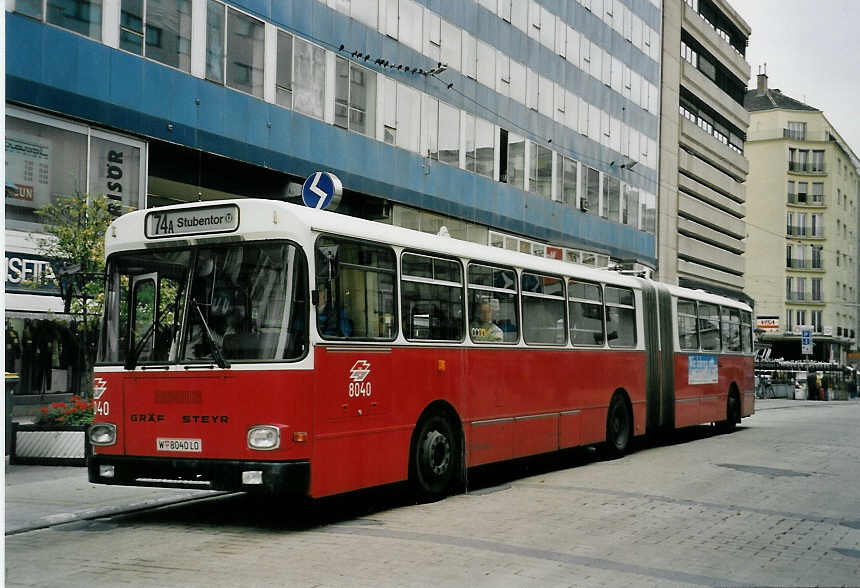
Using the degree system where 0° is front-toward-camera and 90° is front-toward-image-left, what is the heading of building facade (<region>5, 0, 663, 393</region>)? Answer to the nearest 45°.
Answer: approximately 315°

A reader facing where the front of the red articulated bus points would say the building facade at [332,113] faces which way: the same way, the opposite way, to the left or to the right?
to the left

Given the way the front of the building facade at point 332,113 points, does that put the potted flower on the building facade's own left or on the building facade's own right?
on the building facade's own right

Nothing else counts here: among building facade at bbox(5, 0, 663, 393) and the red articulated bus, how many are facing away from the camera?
0

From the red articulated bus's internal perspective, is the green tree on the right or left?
on its right

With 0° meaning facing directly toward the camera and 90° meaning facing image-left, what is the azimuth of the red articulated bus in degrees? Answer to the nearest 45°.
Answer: approximately 45°
